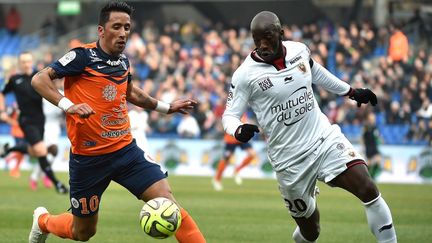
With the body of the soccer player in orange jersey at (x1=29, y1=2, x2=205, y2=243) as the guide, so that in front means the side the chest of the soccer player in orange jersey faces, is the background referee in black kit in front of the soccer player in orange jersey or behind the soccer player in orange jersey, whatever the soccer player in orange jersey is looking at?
behind

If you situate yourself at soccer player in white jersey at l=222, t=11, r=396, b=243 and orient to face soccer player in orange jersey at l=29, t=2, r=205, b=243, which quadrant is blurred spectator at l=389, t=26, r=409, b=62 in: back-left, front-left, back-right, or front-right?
back-right

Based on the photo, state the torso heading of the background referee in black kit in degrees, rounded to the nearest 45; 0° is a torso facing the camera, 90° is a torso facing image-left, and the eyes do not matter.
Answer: approximately 315°

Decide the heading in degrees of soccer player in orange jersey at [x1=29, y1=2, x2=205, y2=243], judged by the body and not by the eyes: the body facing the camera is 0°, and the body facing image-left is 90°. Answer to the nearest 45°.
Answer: approximately 315°

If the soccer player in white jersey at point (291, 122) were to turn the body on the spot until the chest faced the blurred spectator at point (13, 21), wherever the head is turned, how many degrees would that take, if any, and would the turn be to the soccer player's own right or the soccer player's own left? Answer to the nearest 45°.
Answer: approximately 135° to the soccer player's own right

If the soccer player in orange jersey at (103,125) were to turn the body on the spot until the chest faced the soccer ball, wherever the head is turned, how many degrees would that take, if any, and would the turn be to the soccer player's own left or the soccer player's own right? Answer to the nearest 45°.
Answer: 0° — they already face it

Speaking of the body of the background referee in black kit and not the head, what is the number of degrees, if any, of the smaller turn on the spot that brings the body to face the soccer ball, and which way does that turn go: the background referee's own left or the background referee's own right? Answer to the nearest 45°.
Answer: approximately 45° to the background referee's own right
